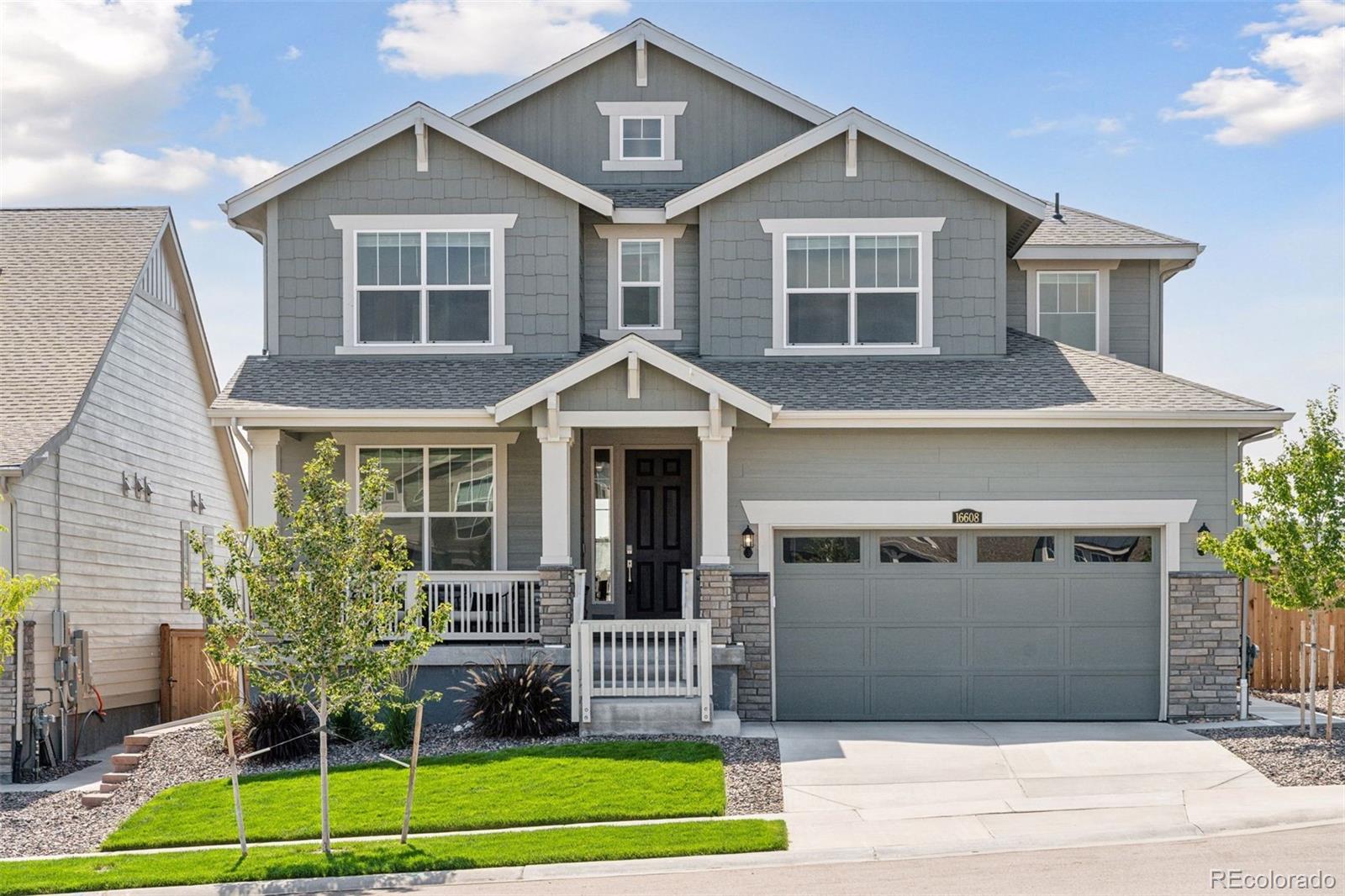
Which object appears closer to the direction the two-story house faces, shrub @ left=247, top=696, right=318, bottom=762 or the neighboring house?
the shrub

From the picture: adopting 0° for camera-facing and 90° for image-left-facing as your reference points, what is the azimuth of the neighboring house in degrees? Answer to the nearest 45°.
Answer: approximately 0°

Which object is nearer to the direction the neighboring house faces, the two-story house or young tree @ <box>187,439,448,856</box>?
the young tree

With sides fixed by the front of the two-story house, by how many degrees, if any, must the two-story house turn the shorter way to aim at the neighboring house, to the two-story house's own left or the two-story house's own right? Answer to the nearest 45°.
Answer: approximately 90° to the two-story house's own right

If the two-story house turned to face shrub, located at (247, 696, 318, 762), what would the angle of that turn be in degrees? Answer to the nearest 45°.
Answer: approximately 45° to its right

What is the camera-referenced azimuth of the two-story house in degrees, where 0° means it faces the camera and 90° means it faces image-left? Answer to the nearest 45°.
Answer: approximately 0°

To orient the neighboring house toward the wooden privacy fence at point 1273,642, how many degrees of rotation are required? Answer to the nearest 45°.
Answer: approximately 90° to its left
